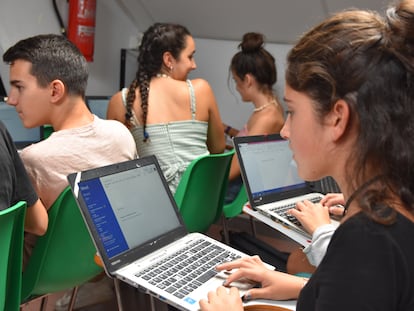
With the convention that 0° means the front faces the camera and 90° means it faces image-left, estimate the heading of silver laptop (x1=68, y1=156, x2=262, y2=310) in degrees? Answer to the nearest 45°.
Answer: approximately 315°

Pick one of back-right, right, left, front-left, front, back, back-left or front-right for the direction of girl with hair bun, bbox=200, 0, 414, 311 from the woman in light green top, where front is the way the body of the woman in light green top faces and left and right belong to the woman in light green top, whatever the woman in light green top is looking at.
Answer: back

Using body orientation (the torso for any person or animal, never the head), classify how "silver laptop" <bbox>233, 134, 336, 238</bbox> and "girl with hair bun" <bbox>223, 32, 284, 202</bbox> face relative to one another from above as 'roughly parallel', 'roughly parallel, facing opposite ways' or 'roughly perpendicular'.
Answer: roughly parallel, facing opposite ways

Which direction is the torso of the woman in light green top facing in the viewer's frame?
away from the camera

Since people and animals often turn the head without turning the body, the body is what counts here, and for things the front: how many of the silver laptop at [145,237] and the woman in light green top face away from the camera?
1

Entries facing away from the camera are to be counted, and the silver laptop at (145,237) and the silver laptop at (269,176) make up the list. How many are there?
0

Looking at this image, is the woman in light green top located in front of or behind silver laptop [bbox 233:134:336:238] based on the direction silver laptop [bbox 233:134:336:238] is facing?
behind

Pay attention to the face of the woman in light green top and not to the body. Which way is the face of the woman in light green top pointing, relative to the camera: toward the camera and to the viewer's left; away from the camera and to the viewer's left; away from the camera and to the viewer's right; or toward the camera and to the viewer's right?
away from the camera and to the viewer's right

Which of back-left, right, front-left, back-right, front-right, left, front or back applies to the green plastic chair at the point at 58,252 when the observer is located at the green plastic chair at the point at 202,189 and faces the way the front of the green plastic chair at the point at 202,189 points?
left

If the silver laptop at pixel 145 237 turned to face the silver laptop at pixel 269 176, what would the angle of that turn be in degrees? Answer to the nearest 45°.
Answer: approximately 90° to its left

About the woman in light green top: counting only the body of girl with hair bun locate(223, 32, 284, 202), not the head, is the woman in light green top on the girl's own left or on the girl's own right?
on the girl's own left

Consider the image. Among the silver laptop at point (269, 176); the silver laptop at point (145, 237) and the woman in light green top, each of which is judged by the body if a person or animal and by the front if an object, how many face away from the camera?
1

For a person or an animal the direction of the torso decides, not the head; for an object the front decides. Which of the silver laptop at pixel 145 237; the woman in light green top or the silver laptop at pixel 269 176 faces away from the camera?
the woman in light green top

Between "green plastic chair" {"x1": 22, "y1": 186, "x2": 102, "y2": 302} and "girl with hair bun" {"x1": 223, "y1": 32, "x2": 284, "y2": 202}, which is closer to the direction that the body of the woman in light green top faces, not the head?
the girl with hair bun

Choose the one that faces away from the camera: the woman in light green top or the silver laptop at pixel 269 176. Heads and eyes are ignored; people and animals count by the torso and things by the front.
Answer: the woman in light green top

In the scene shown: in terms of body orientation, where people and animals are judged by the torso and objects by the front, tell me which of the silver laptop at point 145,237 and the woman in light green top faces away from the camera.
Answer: the woman in light green top

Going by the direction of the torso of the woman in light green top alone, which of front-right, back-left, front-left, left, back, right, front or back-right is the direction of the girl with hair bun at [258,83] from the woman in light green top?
front-right

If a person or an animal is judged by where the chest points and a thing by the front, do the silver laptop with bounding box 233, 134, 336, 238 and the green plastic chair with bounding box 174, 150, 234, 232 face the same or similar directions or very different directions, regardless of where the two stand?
very different directions

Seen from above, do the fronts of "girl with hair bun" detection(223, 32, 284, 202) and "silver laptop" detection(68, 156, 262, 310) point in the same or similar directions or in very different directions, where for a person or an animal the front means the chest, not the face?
very different directions

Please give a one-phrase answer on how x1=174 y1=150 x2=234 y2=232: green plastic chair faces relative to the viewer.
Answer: facing away from the viewer and to the left of the viewer
